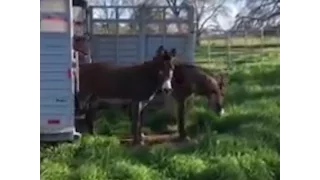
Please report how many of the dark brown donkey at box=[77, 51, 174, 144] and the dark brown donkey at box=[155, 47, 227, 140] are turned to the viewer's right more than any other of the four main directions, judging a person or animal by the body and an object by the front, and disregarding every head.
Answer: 2

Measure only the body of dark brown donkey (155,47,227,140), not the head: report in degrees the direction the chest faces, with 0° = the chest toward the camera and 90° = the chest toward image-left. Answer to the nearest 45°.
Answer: approximately 270°

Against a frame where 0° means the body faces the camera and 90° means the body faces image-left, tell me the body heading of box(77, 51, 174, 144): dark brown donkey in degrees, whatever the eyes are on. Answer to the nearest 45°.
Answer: approximately 270°

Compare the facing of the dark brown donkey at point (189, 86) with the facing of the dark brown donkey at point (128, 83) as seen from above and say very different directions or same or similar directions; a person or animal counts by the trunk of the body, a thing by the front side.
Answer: same or similar directions
